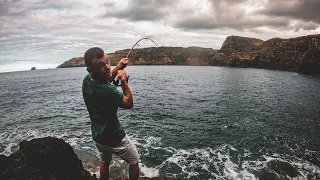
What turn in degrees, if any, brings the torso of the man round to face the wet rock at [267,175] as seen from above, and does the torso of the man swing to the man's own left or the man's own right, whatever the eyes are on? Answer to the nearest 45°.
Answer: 0° — they already face it

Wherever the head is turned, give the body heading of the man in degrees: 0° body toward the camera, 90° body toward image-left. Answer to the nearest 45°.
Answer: approximately 225°

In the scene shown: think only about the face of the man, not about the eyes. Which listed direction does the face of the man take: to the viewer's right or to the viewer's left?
to the viewer's right
